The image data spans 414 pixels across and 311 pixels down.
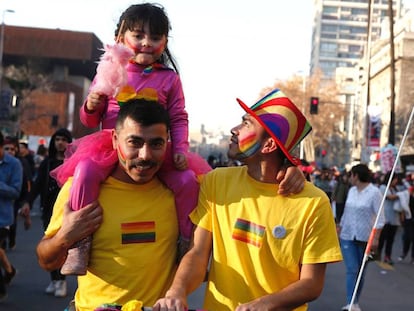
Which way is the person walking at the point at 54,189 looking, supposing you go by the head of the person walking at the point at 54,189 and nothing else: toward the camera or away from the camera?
toward the camera

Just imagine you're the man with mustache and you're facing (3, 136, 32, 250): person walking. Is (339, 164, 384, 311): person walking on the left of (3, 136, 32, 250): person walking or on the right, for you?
right

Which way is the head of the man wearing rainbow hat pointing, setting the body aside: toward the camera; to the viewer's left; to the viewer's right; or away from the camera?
to the viewer's left

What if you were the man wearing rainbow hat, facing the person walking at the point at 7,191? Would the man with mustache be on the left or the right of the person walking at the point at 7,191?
left

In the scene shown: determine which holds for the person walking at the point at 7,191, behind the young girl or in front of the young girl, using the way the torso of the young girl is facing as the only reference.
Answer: behind

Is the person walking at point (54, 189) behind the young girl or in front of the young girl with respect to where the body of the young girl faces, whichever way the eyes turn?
behind

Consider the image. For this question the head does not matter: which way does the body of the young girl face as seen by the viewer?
toward the camera

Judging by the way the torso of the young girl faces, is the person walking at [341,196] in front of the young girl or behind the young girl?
behind

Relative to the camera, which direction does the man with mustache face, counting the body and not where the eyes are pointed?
toward the camera
